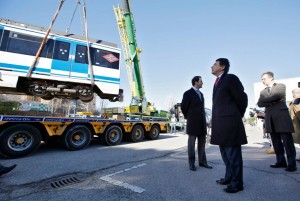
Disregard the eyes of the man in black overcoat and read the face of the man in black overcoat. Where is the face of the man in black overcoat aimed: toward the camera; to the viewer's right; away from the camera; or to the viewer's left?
to the viewer's left

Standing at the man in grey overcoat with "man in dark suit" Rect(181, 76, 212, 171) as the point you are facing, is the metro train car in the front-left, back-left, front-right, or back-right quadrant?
front-right

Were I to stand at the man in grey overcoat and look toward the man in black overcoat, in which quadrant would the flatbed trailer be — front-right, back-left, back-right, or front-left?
front-right

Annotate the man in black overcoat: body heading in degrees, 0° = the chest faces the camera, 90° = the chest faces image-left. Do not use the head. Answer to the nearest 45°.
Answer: approximately 90°

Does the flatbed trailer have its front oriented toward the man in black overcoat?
no

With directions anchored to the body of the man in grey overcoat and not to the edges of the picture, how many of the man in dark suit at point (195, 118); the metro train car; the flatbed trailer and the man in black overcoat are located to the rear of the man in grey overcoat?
0

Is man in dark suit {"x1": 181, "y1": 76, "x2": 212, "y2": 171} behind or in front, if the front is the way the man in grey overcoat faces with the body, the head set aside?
in front

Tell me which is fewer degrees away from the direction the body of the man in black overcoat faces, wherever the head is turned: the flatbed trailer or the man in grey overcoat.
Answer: the flatbed trailer

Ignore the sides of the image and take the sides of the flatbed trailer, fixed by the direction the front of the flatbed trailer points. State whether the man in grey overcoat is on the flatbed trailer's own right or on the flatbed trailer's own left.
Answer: on the flatbed trailer's own left

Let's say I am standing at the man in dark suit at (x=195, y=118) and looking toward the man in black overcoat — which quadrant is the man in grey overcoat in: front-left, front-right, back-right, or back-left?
front-left

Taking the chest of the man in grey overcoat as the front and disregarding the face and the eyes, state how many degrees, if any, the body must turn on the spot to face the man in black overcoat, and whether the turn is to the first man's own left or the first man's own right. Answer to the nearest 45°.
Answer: approximately 45° to the first man's own left
